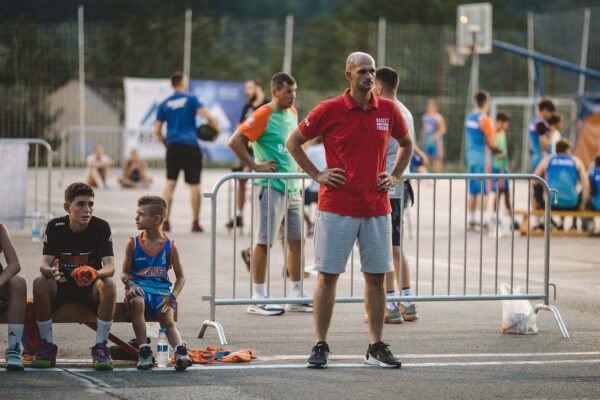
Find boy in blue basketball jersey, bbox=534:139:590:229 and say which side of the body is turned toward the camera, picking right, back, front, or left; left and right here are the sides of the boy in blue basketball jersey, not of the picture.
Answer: back

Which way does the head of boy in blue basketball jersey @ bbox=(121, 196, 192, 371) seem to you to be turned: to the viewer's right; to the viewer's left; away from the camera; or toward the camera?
to the viewer's left

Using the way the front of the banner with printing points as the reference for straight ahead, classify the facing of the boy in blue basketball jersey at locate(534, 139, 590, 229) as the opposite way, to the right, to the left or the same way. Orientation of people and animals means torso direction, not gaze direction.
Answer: the opposite way

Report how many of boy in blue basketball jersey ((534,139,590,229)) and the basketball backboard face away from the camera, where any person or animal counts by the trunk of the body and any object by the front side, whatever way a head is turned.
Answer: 1

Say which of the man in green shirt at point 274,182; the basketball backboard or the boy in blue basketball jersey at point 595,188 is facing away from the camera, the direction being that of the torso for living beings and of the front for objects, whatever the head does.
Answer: the boy in blue basketball jersey

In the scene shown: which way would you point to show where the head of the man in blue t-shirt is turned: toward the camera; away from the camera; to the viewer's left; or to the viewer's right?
away from the camera

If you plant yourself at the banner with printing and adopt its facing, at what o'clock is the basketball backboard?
The basketball backboard is roughly at 10 o'clock from the banner with printing.
